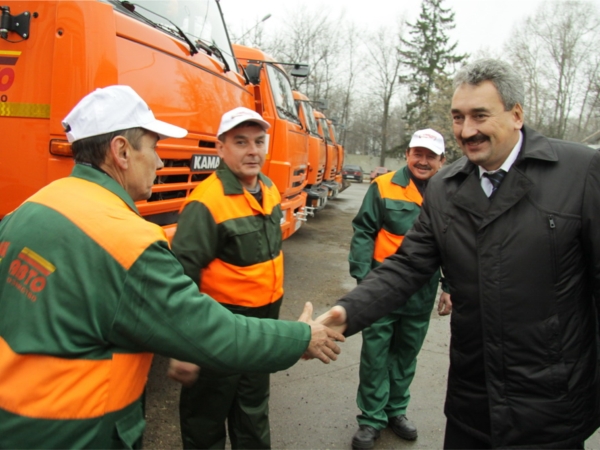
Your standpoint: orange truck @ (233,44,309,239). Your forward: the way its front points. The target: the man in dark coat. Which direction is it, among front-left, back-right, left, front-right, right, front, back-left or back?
front-right

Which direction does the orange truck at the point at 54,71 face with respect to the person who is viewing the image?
facing the viewer and to the right of the viewer

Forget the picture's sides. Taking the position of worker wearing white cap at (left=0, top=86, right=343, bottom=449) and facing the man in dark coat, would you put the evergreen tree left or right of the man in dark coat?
left

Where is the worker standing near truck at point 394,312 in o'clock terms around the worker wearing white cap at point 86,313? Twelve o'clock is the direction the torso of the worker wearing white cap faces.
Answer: The worker standing near truck is roughly at 12 o'clock from the worker wearing white cap.

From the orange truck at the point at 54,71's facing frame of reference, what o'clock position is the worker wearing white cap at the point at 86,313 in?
The worker wearing white cap is roughly at 1 o'clock from the orange truck.

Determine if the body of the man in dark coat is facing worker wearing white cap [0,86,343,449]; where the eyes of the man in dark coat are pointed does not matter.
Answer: yes

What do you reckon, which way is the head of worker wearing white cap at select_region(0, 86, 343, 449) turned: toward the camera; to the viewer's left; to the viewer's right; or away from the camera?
to the viewer's right

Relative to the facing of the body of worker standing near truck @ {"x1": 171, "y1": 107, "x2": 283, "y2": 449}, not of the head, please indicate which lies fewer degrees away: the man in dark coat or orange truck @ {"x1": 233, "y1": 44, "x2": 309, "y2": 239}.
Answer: the man in dark coat

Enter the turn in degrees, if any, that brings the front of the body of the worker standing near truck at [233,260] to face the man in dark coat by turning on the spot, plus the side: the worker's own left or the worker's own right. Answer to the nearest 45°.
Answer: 0° — they already face them

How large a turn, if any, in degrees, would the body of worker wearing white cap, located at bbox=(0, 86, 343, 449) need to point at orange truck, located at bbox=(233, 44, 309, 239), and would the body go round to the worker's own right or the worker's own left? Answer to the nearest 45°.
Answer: approximately 45° to the worker's own left

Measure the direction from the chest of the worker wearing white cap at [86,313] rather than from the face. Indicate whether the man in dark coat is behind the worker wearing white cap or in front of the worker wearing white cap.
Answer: in front

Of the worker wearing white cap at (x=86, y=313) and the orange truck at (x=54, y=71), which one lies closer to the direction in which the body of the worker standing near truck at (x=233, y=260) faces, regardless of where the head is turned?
the worker wearing white cap
